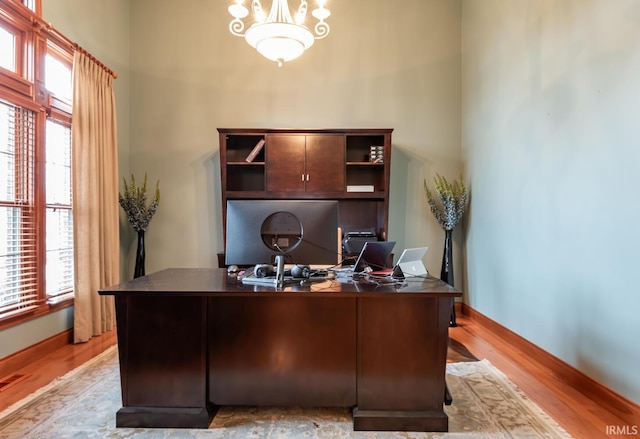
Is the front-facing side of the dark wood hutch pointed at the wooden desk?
yes

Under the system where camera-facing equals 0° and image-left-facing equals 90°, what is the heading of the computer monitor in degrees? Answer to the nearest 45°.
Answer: approximately 180°

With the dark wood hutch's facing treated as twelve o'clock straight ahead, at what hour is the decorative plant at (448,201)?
The decorative plant is roughly at 9 o'clock from the dark wood hutch.

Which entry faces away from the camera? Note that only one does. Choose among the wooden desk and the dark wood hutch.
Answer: the wooden desk

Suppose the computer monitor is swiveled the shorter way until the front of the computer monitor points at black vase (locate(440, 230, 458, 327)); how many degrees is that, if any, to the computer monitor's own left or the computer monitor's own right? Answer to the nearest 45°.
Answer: approximately 45° to the computer monitor's own right

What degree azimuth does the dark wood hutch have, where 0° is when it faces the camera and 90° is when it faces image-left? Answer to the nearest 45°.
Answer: approximately 0°

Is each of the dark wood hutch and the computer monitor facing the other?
yes

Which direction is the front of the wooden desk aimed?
away from the camera

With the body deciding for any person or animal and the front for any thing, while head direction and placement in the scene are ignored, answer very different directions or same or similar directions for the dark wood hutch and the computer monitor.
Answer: very different directions

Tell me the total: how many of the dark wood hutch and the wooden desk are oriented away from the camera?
1

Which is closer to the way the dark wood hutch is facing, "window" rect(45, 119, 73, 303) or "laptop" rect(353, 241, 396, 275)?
the laptop
